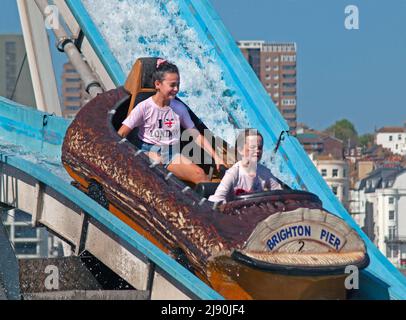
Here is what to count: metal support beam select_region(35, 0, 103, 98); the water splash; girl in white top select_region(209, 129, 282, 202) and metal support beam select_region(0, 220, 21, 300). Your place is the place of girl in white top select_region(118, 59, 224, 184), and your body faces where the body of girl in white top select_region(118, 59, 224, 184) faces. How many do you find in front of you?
1

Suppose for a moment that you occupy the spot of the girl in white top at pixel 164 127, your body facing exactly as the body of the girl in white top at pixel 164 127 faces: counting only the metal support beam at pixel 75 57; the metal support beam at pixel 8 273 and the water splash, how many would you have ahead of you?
0

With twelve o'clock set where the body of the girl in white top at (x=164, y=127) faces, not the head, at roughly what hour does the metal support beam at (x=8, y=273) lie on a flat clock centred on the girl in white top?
The metal support beam is roughly at 5 o'clock from the girl in white top.

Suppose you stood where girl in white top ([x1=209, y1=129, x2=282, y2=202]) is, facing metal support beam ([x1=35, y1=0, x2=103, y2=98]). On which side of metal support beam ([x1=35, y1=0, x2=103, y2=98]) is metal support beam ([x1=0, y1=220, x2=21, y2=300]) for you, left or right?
left

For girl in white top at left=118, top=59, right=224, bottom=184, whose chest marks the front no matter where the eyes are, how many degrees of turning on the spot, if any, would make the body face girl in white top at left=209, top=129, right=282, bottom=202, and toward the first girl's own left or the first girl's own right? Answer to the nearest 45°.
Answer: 0° — they already face them

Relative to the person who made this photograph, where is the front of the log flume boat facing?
facing the viewer and to the right of the viewer

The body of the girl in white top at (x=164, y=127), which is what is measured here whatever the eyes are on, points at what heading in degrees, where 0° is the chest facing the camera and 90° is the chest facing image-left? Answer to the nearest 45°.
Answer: approximately 315°

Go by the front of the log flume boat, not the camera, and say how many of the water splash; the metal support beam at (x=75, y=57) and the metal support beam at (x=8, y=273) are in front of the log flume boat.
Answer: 0

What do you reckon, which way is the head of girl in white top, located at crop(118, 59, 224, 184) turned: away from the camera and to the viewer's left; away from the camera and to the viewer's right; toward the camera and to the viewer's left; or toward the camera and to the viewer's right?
toward the camera and to the viewer's right

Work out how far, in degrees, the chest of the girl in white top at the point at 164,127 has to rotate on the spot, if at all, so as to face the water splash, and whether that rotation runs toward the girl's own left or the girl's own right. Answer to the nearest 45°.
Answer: approximately 135° to the girl's own left

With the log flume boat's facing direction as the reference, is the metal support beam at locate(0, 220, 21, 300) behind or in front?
behind
